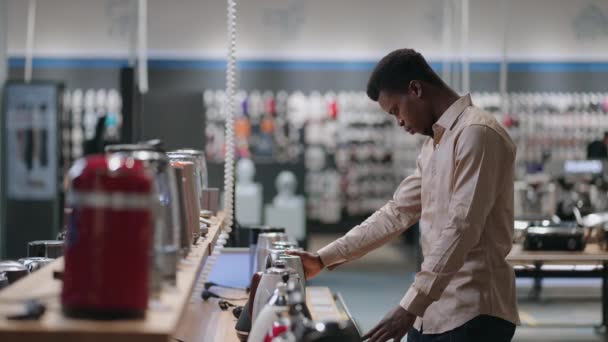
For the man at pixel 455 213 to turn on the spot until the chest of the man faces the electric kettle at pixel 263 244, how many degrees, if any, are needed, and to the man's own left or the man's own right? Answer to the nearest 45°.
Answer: approximately 45° to the man's own right

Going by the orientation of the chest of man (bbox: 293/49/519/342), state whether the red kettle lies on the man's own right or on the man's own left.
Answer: on the man's own left

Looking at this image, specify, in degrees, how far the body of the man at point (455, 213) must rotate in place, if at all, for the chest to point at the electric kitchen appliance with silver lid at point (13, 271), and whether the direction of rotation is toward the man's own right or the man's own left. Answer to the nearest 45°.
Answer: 0° — they already face it

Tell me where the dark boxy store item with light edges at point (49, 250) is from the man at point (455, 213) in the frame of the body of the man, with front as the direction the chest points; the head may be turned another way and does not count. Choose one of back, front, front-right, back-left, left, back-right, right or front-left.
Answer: front

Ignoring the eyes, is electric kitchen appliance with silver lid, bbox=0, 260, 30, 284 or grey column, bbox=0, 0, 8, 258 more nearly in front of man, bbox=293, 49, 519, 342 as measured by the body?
the electric kitchen appliance with silver lid

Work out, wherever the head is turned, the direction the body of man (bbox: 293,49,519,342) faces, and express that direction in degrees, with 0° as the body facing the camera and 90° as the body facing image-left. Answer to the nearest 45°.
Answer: approximately 90°

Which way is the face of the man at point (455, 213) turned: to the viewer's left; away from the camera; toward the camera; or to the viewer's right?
to the viewer's left
